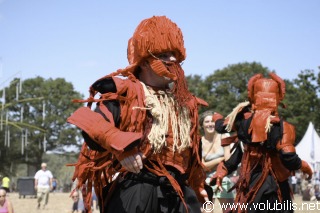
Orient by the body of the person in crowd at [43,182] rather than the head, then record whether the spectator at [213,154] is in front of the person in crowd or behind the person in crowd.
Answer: in front

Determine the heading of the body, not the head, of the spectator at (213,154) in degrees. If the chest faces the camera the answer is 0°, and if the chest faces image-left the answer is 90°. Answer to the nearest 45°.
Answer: approximately 315°

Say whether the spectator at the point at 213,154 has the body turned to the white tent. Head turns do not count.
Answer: no

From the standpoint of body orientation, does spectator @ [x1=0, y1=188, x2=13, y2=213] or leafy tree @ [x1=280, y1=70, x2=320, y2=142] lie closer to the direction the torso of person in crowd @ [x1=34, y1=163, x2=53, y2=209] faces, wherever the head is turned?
the spectator

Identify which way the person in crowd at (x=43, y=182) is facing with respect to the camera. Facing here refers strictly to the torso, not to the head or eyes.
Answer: toward the camera

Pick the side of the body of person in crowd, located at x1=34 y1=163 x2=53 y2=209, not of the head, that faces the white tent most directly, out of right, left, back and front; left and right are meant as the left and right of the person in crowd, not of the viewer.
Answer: left

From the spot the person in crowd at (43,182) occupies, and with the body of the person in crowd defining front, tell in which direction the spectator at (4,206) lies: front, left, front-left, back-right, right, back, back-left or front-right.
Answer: front

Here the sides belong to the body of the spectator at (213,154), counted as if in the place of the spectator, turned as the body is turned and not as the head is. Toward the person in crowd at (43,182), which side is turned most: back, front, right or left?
back

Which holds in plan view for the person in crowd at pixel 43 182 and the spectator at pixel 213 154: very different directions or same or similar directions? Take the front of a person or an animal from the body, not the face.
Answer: same or similar directions

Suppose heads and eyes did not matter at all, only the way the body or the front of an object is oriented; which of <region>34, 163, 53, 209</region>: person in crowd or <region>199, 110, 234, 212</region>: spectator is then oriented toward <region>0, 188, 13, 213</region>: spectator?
the person in crowd

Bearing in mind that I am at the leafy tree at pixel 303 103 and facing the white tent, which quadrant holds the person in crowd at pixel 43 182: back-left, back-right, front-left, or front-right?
front-right

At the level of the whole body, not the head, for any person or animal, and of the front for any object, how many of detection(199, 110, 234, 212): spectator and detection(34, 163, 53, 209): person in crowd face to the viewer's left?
0

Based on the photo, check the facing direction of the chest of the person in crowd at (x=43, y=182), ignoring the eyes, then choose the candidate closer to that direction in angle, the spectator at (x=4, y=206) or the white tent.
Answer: the spectator
